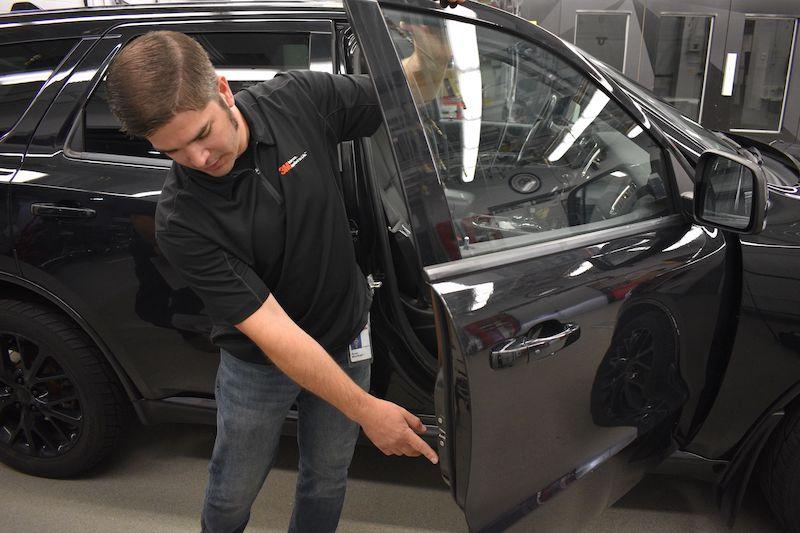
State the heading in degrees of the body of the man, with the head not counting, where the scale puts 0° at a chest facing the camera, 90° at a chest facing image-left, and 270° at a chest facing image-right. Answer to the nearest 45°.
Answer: approximately 0°

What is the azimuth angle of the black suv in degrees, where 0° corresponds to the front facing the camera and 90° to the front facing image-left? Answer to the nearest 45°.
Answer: approximately 270°

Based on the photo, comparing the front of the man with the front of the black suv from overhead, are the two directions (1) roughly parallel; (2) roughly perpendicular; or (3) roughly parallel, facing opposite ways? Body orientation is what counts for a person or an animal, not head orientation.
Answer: roughly perpendicular
